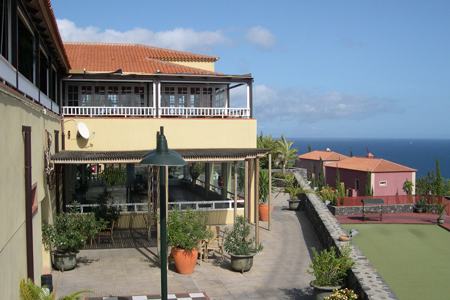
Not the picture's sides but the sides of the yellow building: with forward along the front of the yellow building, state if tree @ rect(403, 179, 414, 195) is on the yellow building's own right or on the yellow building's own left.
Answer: on the yellow building's own left

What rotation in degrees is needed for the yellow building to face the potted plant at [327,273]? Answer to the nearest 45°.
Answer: approximately 45° to its left

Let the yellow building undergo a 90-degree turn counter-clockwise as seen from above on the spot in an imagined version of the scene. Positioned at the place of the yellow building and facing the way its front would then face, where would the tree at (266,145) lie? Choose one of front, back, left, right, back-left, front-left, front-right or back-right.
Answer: front-left

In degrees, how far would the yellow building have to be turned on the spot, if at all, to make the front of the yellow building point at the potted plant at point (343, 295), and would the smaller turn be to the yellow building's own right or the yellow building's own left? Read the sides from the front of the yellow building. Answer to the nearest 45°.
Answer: approximately 45° to the yellow building's own left

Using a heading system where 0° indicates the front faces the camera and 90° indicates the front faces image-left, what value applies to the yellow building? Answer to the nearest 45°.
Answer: approximately 0°

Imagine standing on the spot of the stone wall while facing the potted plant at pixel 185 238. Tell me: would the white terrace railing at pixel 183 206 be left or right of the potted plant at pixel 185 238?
right
